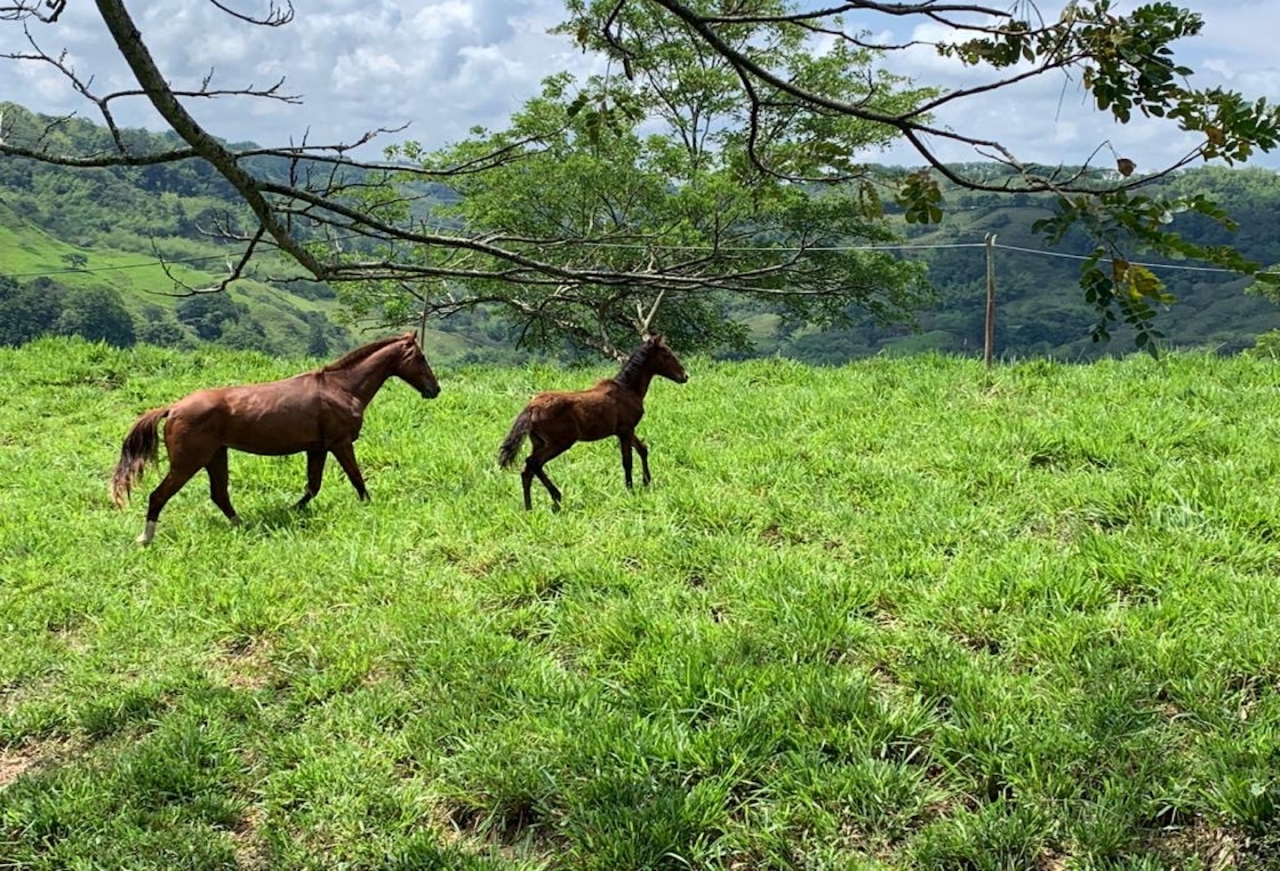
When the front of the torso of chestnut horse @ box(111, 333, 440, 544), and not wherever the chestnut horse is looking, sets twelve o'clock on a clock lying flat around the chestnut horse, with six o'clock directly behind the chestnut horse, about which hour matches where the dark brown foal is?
The dark brown foal is roughly at 1 o'clock from the chestnut horse.

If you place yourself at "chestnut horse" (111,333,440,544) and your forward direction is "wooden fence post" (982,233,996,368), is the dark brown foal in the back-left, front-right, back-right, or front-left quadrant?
front-right

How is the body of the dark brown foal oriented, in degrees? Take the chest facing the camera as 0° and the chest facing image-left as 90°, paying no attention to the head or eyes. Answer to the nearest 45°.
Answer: approximately 270°

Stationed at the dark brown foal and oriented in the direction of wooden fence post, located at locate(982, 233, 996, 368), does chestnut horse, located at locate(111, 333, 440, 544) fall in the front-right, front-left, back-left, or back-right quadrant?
back-left

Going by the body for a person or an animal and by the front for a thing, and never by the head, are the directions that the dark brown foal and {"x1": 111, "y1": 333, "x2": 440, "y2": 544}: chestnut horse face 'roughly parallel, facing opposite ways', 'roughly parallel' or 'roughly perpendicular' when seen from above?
roughly parallel

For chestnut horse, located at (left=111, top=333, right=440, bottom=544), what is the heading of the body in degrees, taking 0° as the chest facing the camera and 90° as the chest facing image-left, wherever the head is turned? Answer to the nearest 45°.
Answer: approximately 270°

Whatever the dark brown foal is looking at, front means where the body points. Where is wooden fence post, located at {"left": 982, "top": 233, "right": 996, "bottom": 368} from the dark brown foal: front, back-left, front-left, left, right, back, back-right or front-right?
front-left

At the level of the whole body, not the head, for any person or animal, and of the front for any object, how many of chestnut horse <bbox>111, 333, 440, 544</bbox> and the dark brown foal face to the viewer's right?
2

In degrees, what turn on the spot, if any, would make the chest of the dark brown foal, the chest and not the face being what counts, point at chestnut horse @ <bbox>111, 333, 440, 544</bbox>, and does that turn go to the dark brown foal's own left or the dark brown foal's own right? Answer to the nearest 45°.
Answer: approximately 180°

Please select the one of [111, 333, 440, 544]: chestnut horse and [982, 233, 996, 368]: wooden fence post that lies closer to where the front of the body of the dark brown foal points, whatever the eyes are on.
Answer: the wooden fence post
